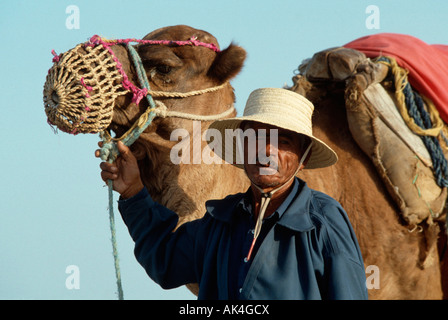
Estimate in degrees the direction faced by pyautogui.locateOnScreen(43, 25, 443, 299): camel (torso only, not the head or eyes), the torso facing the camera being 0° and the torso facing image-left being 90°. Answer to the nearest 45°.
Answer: approximately 90°

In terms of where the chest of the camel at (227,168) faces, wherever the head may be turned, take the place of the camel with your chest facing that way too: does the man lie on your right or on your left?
on your left
